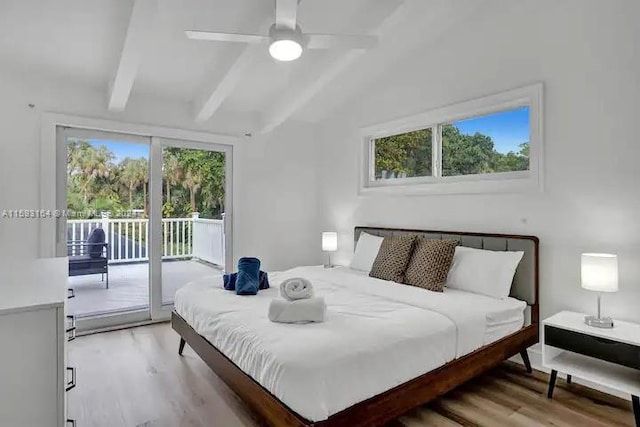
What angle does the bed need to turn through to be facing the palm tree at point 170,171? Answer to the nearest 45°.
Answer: approximately 90° to its right

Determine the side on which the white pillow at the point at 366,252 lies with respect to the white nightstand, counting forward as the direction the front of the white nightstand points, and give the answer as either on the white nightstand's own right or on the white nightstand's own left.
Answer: on the white nightstand's own right

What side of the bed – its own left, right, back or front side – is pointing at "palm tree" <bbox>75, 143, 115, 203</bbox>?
right

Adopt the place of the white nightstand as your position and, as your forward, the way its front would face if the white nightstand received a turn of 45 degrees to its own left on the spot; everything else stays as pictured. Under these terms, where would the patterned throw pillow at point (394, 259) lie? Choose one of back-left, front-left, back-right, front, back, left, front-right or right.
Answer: right

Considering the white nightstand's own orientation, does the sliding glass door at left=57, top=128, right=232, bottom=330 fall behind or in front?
in front

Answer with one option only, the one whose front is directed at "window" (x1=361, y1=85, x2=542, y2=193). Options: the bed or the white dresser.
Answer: the white dresser

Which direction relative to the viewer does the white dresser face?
to the viewer's right

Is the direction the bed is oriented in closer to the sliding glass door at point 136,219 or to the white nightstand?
the sliding glass door

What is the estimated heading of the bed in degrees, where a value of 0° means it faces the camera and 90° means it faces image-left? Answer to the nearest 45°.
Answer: approximately 45°

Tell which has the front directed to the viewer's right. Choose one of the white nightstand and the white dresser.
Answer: the white dresser

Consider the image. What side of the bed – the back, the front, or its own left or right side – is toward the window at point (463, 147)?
back

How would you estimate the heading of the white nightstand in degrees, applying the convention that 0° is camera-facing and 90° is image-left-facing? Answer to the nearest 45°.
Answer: approximately 45°
